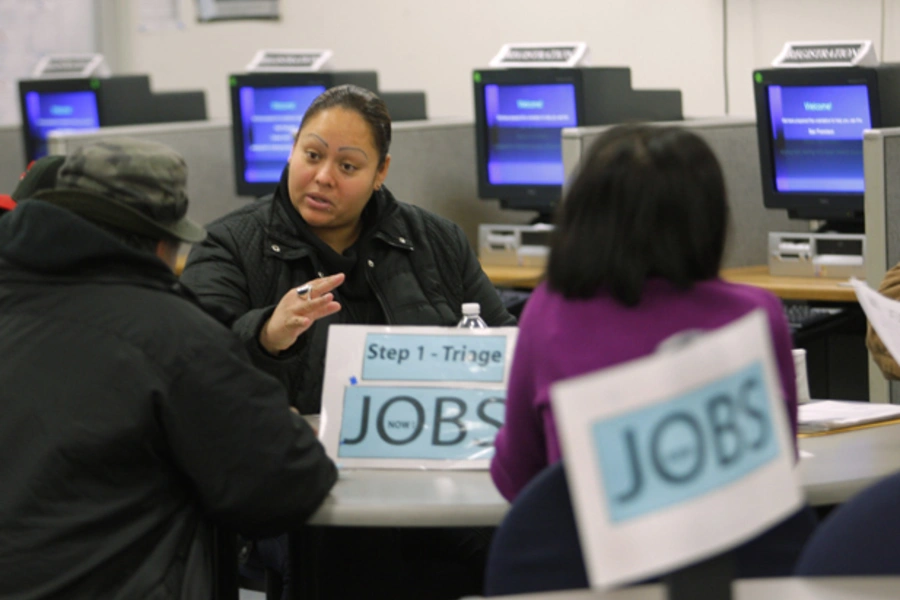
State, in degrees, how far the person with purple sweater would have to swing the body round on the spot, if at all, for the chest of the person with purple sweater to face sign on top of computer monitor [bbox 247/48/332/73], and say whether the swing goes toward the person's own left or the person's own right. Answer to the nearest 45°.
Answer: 0° — they already face it

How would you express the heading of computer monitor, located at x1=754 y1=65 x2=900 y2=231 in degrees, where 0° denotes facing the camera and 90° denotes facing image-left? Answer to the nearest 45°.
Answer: approximately 45°

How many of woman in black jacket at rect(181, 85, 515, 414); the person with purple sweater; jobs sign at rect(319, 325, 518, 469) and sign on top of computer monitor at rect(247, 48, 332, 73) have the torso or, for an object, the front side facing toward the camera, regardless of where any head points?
3

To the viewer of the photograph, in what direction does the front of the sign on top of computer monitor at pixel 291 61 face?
facing the viewer

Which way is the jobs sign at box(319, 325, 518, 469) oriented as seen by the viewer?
toward the camera

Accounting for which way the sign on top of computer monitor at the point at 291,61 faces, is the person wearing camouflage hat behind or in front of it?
in front

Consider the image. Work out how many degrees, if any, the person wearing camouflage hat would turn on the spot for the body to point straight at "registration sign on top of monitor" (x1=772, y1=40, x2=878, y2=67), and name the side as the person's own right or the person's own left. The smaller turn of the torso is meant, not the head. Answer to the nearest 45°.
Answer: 0° — they already face it

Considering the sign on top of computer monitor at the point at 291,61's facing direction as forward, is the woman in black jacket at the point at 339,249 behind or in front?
in front

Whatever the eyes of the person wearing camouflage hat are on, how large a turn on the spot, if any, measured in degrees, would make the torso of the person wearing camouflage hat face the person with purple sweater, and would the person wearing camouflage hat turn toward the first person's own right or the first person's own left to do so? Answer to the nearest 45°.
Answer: approximately 90° to the first person's own right

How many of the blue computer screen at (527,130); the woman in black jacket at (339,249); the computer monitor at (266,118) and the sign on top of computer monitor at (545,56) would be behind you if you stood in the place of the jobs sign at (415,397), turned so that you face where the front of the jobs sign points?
4

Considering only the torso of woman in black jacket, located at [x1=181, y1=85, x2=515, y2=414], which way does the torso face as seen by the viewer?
toward the camera

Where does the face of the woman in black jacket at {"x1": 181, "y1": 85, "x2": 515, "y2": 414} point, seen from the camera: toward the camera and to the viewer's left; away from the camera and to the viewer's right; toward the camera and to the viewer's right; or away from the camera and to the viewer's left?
toward the camera and to the viewer's left

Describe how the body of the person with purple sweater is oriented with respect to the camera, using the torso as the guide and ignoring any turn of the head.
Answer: away from the camera

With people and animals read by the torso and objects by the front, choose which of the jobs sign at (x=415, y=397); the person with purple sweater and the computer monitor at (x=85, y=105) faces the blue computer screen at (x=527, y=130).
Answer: the person with purple sweater

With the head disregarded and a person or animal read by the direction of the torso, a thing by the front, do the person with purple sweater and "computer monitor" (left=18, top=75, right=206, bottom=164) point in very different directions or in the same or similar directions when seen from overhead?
very different directions

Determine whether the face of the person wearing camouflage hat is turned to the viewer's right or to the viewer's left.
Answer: to the viewer's right

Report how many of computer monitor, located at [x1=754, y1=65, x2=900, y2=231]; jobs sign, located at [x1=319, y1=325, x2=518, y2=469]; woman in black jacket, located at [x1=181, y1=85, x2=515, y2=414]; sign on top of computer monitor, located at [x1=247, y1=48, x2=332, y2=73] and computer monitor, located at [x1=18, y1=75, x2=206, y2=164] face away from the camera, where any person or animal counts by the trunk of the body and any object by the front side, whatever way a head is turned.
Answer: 0
